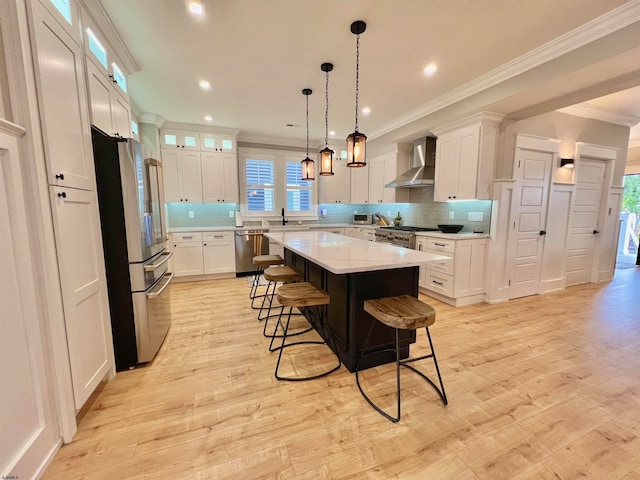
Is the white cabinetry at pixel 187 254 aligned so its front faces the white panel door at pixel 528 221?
no

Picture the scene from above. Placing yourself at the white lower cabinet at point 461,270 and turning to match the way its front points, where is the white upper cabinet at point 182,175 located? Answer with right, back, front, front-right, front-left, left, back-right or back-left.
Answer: front-right

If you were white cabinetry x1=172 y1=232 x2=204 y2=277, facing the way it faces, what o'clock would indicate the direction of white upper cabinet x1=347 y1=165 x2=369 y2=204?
The white upper cabinet is roughly at 9 o'clock from the white cabinetry.

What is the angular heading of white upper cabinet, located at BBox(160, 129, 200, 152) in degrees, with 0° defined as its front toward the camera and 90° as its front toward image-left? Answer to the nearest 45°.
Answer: approximately 0°

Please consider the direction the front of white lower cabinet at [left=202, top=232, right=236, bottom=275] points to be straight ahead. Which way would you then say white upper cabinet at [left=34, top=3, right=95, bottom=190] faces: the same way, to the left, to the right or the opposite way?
to the left

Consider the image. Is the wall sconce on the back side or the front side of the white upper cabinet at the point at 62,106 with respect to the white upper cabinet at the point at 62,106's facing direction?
on the front side

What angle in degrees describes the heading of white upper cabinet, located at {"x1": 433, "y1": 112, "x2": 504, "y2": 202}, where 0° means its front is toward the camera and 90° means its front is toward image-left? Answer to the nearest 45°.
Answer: approximately 45°

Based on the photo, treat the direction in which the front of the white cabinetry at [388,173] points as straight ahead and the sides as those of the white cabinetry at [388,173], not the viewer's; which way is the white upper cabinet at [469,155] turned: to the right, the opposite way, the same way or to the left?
the same way

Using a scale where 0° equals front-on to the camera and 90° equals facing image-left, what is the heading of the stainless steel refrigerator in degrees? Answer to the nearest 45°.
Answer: approximately 315°

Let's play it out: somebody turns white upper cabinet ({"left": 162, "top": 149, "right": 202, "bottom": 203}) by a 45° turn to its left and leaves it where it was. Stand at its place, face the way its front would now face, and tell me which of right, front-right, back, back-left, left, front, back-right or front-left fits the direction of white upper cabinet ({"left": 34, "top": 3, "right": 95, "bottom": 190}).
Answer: front-right

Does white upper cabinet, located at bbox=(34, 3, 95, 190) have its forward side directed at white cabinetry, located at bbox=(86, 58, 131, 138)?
no

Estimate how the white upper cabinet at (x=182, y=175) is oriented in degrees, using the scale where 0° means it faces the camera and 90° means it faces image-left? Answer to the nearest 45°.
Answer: approximately 0°

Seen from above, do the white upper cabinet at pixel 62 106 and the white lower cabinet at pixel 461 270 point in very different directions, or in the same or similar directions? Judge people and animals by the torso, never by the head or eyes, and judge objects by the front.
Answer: very different directions

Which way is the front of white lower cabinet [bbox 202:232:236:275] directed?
toward the camera

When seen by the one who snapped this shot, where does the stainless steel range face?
facing the viewer and to the left of the viewer

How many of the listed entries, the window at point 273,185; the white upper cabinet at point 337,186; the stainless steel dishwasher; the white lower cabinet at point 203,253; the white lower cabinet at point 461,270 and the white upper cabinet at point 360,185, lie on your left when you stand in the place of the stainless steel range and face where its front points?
1

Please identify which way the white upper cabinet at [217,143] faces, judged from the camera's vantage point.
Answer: facing the viewer

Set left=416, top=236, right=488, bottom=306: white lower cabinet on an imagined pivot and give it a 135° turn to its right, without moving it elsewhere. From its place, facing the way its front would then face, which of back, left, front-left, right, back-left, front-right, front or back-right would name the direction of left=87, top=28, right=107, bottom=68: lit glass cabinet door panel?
back-left

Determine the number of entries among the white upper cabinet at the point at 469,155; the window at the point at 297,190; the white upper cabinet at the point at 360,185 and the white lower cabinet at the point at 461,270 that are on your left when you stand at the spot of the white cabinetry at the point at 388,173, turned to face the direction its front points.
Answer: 2
